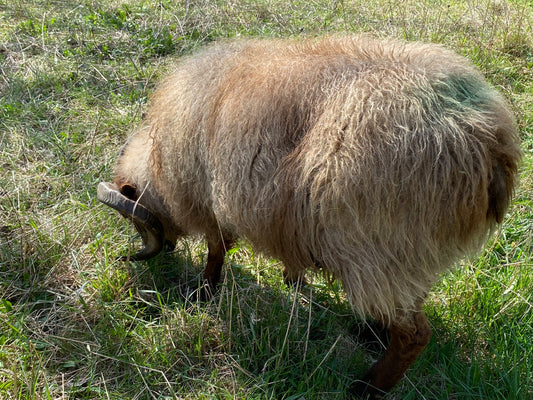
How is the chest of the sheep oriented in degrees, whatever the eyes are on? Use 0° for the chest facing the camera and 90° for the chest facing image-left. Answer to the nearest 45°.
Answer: approximately 135°
